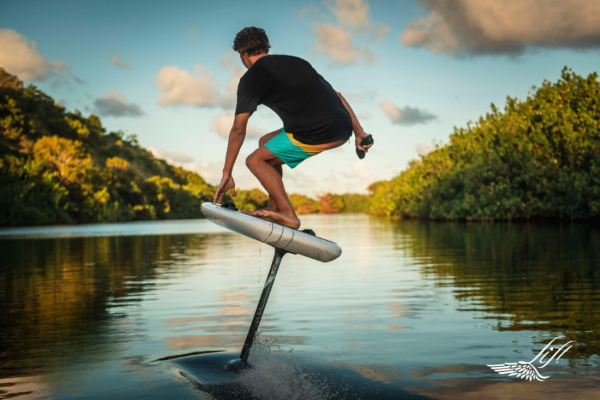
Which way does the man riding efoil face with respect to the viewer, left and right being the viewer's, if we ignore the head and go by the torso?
facing away from the viewer and to the left of the viewer

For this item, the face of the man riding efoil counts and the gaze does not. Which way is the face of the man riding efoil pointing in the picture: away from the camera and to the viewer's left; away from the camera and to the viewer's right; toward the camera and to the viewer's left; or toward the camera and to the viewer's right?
away from the camera and to the viewer's left
